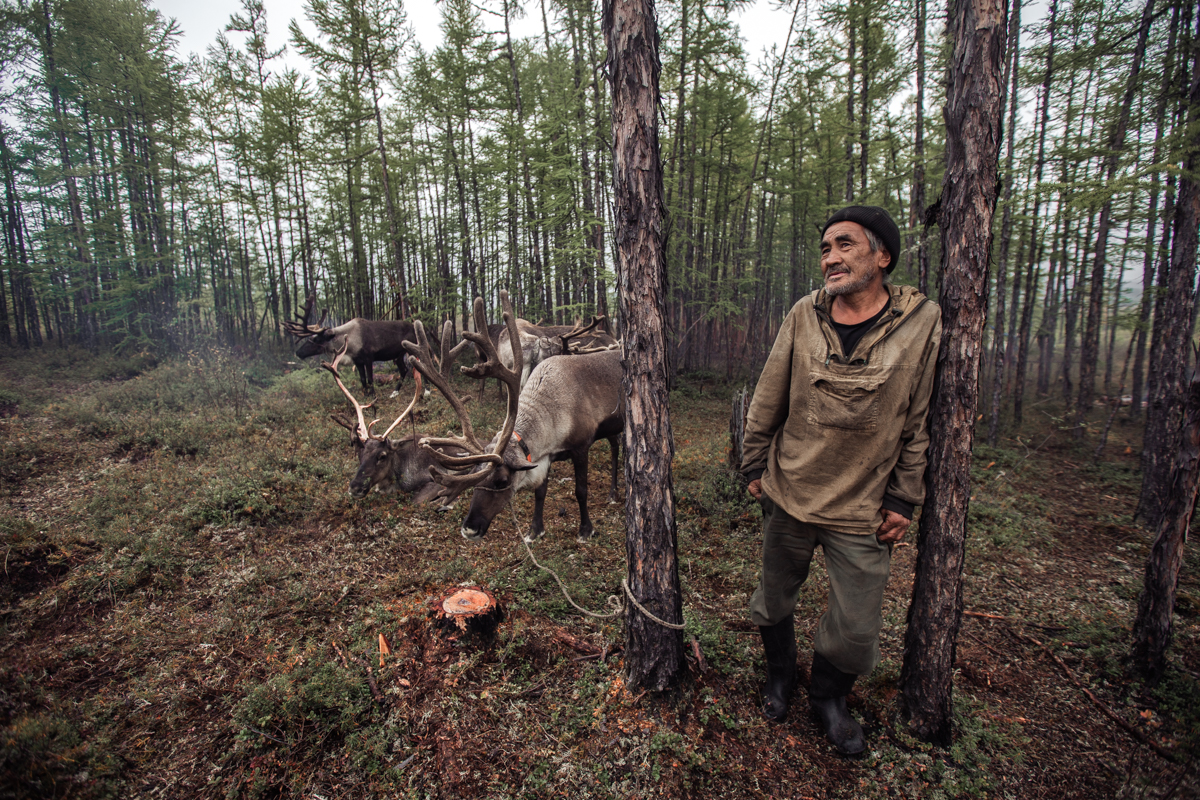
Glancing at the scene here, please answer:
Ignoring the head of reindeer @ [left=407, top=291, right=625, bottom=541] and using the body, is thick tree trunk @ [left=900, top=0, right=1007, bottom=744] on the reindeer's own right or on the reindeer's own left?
on the reindeer's own left

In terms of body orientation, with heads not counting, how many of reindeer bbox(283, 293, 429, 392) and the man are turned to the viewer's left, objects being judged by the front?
1

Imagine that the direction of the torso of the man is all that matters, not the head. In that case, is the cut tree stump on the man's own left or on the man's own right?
on the man's own right

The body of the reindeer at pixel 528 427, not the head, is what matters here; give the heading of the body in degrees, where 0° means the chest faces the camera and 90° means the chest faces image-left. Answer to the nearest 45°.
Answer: approximately 45°

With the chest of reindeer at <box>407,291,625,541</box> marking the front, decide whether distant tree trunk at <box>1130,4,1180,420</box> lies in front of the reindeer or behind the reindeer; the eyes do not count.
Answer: behind

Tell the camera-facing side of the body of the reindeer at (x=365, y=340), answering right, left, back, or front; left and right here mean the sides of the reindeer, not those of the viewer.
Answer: left

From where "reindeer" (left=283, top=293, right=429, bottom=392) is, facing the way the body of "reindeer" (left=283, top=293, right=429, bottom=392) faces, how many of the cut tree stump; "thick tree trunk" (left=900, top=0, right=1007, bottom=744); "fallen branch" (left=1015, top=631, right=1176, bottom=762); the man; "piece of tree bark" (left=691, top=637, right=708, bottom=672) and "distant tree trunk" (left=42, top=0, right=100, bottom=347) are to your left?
5

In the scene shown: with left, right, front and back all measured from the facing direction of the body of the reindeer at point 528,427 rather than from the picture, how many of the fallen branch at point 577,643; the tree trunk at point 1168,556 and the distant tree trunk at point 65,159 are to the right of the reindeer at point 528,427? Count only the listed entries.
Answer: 1

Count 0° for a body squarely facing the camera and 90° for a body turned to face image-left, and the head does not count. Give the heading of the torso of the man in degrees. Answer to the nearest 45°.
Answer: approximately 0°

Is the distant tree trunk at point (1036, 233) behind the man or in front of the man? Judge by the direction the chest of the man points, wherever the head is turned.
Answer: behind
